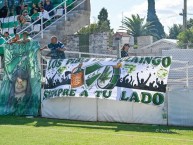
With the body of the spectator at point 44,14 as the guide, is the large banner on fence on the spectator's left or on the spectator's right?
on the spectator's left

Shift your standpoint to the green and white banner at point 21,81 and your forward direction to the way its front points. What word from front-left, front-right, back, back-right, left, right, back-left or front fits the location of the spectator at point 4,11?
back

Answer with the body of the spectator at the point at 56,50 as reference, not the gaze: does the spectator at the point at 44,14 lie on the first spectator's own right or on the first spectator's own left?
on the first spectator's own right

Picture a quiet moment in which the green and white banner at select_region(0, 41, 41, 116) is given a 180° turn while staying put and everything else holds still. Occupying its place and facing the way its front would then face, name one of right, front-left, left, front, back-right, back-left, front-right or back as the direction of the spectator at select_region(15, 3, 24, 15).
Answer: front

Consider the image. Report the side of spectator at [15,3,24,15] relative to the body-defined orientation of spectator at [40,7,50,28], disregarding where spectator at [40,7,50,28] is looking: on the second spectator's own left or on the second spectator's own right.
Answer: on the second spectator's own right

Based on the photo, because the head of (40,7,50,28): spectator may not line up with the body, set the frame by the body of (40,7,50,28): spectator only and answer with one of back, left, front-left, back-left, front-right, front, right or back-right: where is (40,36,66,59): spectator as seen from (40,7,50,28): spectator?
front-left

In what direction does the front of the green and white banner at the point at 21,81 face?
toward the camera

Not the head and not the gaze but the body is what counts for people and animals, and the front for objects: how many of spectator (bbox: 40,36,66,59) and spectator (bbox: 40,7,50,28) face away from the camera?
0

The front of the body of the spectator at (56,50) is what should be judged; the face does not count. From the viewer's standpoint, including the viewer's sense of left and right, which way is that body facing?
facing the viewer and to the left of the viewer

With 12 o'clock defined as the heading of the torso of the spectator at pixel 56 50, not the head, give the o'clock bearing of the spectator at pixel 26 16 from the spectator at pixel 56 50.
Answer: the spectator at pixel 26 16 is roughly at 4 o'clock from the spectator at pixel 56 50.

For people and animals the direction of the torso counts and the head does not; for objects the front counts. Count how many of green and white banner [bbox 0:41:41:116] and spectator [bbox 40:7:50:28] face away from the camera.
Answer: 0

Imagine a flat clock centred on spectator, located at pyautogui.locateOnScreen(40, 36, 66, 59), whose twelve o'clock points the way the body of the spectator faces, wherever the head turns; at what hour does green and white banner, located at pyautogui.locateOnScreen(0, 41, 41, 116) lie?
The green and white banner is roughly at 2 o'clock from the spectator.

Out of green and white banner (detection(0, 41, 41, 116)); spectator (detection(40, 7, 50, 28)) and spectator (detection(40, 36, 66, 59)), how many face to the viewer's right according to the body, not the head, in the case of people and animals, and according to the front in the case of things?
0
